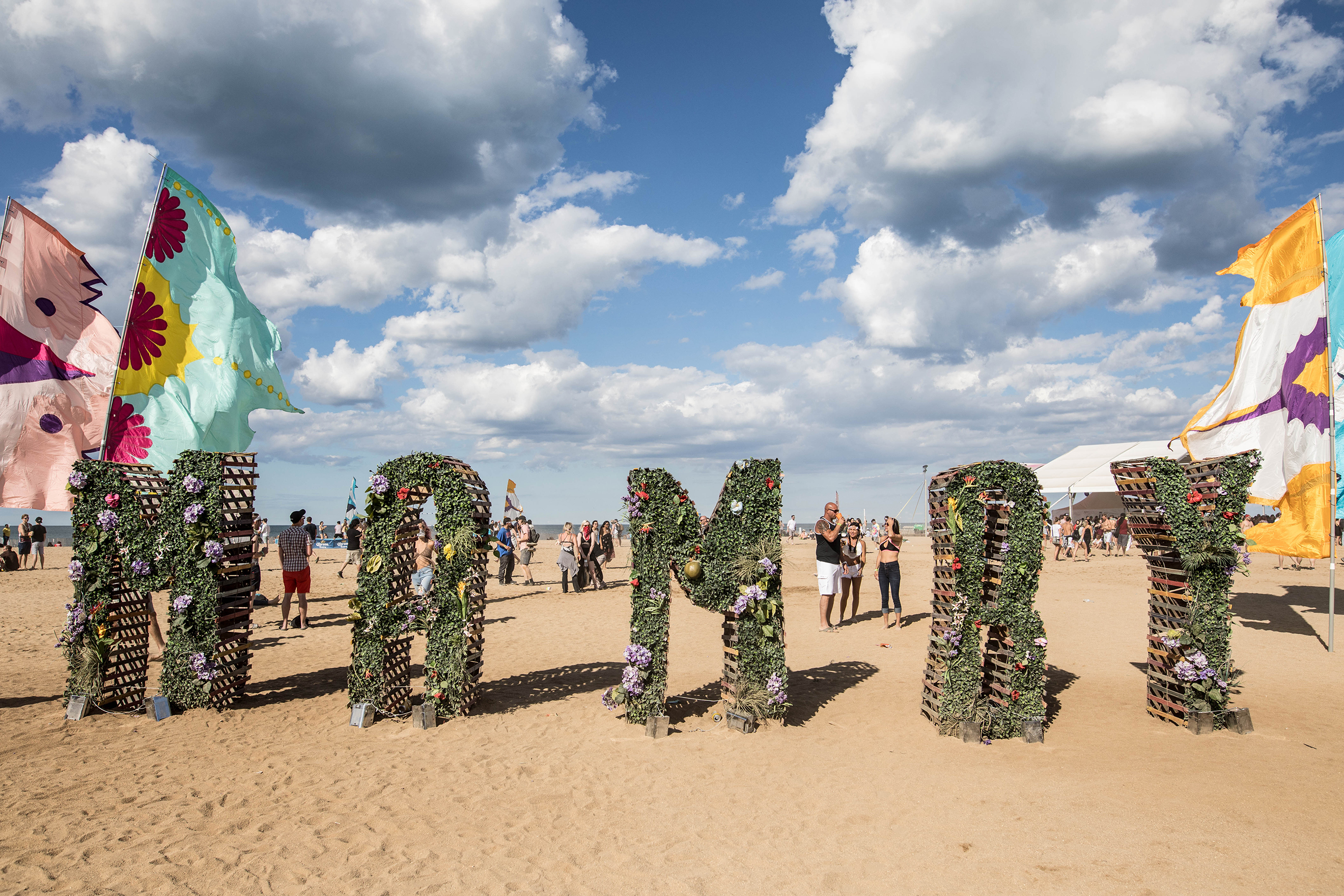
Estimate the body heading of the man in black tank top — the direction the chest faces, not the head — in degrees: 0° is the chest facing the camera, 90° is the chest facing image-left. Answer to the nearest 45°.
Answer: approximately 315°

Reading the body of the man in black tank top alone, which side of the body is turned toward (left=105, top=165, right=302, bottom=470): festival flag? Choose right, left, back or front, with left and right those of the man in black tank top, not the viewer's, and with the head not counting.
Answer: right
